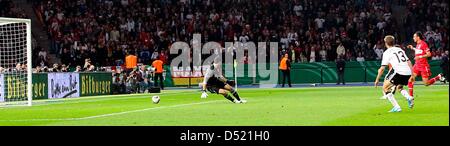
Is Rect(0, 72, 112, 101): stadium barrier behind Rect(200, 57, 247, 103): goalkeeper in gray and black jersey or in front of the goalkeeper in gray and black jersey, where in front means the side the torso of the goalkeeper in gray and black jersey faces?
behind

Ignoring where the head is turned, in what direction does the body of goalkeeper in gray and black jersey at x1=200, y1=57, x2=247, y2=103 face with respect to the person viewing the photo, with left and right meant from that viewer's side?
facing the viewer and to the right of the viewer
